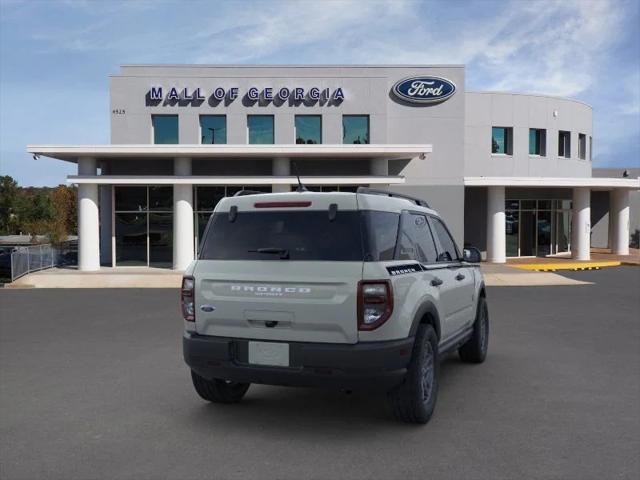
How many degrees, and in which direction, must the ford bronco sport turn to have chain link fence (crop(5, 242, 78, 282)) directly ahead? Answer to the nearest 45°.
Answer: approximately 90° to its left

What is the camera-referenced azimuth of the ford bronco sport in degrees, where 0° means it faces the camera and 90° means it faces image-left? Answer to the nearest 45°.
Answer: approximately 225°

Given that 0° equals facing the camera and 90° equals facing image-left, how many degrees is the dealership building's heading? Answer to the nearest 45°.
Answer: approximately 0°

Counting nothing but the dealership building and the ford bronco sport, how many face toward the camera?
1

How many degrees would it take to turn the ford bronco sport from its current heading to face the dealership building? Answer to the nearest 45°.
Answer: approximately 45° to its left

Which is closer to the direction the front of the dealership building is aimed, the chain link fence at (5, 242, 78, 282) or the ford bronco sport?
the ford bronco sport

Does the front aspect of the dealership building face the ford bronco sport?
yes

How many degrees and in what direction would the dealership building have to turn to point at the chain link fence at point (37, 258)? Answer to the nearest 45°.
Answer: approximately 90° to its right
